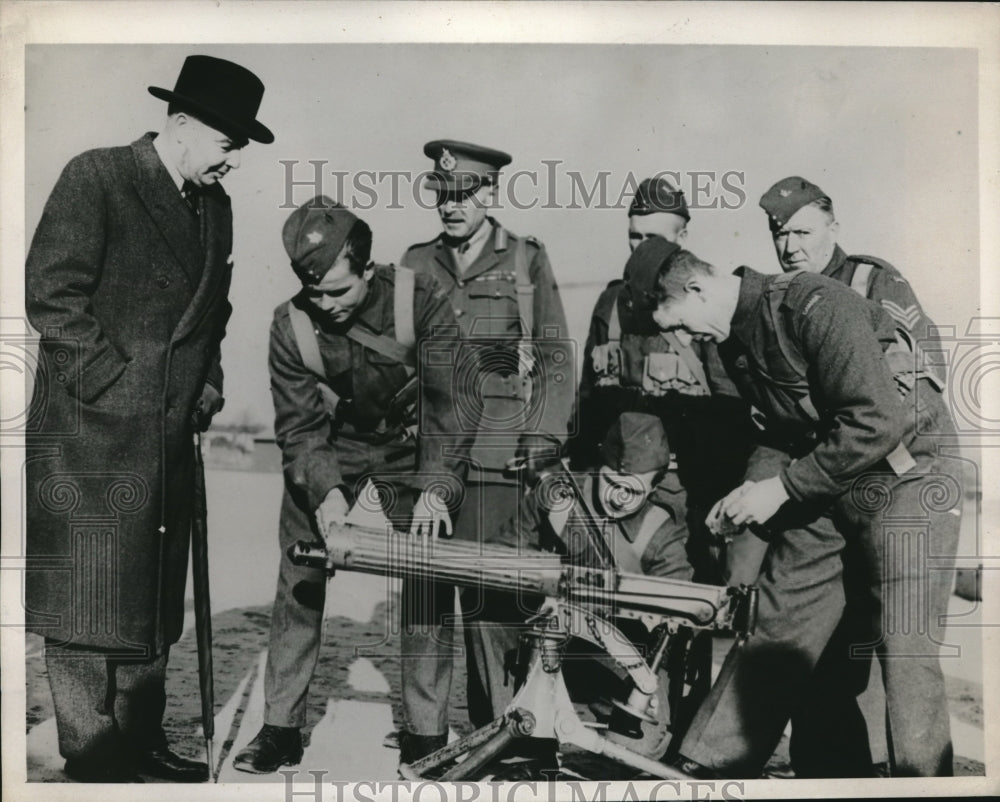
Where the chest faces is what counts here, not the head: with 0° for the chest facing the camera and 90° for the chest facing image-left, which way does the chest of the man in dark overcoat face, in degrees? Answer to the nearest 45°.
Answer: approximately 315°

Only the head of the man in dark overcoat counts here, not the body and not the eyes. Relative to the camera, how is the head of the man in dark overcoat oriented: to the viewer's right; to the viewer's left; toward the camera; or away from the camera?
to the viewer's right

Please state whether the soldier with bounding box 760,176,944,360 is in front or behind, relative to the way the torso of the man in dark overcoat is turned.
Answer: in front

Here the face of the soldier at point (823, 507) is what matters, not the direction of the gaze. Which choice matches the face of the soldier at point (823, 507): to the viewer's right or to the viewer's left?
to the viewer's left

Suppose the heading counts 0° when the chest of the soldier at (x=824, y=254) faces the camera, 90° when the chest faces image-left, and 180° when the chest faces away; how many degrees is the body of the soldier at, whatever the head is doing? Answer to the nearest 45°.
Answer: approximately 45°

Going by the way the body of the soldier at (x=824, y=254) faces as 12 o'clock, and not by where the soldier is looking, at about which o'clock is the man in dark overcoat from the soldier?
The man in dark overcoat is roughly at 1 o'clock from the soldier.

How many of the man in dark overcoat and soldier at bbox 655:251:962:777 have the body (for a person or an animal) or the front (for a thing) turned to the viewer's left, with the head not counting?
1

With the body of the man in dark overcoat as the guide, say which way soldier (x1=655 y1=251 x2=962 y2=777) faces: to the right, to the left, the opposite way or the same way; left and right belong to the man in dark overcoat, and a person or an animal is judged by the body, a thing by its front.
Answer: the opposite way

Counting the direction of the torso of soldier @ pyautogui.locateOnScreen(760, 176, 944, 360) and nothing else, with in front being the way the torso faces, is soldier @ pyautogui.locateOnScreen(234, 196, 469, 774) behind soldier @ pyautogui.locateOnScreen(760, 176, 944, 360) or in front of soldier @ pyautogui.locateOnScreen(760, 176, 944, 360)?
in front

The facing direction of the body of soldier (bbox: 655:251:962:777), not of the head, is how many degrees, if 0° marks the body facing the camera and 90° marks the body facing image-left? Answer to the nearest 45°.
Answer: approximately 90°

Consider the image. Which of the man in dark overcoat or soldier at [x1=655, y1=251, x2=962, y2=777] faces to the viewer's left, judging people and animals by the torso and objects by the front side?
the soldier

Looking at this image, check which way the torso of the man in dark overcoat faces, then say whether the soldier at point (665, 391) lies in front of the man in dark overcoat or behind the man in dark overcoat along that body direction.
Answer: in front
